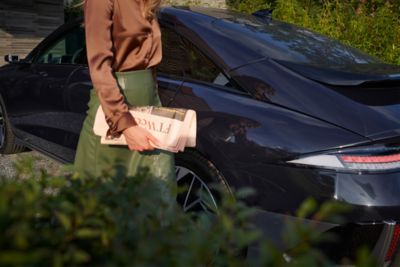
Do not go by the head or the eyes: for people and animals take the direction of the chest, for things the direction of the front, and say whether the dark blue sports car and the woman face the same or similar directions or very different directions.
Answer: very different directions

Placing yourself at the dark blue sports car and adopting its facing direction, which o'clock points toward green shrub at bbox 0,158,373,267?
The green shrub is roughly at 8 o'clock from the dark blue sports car.

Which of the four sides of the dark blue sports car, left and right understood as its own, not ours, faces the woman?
left

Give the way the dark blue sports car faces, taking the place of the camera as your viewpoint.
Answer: facing away from the viewer and to the left of the viewer
